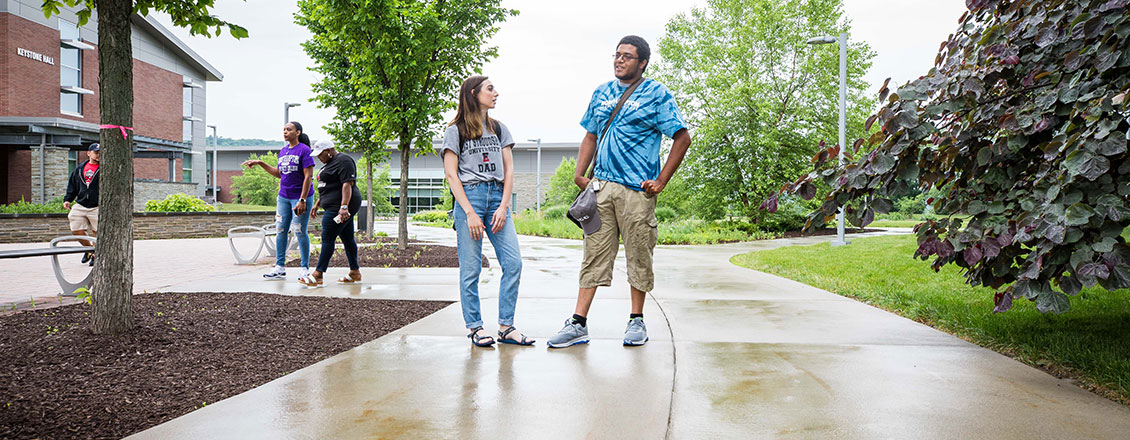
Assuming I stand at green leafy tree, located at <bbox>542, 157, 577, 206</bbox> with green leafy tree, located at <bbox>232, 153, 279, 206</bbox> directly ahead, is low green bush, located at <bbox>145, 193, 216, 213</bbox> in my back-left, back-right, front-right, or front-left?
front-left

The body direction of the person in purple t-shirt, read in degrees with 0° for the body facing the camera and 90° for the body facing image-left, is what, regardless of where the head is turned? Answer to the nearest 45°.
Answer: approximately 45°

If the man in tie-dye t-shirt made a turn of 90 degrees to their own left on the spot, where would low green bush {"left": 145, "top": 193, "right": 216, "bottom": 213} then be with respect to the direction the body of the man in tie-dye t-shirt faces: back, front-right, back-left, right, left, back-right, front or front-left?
back

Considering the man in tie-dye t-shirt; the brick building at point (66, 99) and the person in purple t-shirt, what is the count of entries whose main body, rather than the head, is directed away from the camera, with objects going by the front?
0

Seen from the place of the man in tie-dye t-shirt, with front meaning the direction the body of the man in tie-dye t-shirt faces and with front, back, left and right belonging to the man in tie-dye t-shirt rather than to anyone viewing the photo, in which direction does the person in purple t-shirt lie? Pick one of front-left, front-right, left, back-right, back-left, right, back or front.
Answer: right

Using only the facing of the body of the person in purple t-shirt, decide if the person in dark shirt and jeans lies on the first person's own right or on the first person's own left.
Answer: on the first person's own left

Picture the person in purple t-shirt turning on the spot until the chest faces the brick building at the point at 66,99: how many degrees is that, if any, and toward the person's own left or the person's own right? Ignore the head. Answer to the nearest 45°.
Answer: approximately 135° to the person's own right

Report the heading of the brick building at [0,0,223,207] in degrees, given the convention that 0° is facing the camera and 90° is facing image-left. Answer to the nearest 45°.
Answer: approximately 315°

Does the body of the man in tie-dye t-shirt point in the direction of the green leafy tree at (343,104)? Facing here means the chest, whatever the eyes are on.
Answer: no

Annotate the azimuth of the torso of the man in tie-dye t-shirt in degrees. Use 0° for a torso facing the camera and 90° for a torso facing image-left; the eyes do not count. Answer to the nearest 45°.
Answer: approximately 45°

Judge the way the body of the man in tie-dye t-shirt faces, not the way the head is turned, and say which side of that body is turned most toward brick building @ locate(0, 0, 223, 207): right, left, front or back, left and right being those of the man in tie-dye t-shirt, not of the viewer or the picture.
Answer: right

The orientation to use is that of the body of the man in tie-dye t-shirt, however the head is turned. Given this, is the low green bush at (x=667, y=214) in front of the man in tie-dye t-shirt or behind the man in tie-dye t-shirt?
behind

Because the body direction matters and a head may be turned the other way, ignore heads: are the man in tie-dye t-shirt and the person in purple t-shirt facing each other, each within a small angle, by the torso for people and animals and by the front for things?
no

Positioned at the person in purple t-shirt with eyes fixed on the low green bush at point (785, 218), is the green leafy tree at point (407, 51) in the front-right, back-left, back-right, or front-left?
front-left

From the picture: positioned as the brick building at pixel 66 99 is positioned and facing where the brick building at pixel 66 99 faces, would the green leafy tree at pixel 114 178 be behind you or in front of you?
in front

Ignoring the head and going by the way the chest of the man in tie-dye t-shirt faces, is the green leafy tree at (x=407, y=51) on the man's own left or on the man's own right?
on the man's own right

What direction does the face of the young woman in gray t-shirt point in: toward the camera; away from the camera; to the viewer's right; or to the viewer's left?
to the viewer's right

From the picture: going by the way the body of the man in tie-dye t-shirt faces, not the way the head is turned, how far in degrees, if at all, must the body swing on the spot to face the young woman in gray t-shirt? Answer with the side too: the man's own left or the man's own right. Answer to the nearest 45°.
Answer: approximately 45° to the man's own right

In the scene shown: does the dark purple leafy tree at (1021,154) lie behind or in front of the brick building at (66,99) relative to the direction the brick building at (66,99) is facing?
in front
